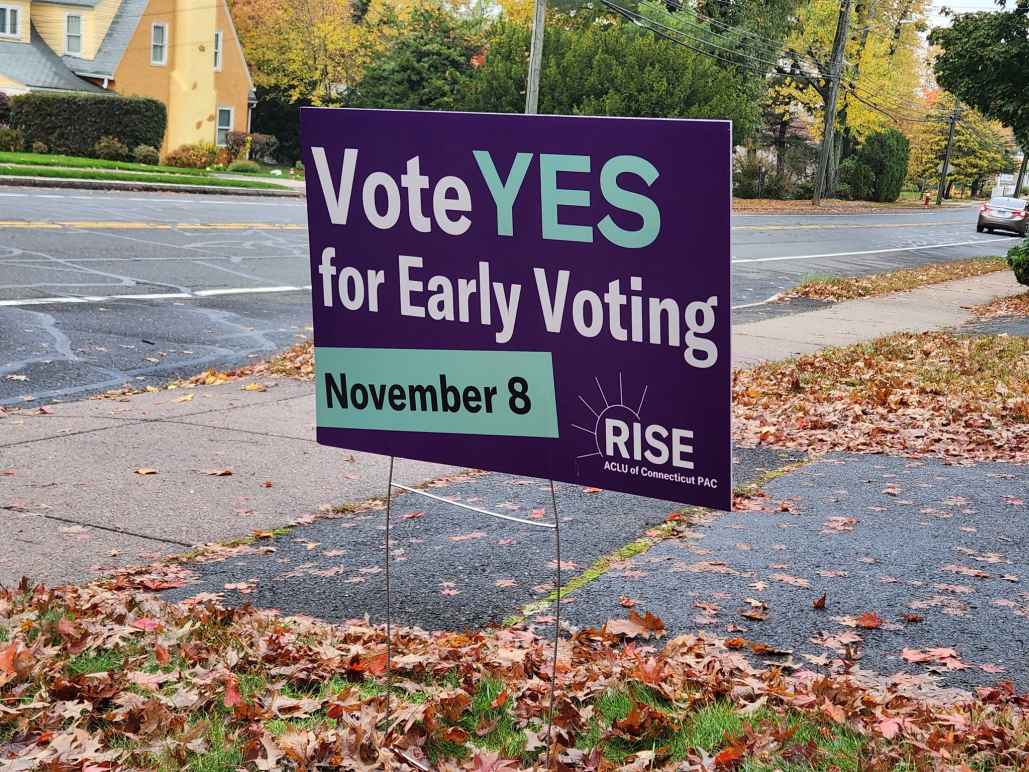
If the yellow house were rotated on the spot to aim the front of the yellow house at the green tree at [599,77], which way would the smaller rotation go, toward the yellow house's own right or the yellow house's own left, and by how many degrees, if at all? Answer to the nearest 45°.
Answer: approximately 90° to the yellow house's own left

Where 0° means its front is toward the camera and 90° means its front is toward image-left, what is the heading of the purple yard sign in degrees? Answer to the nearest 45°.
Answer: approximately 45°

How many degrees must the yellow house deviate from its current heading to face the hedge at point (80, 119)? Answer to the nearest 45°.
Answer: approximately 45° to its left

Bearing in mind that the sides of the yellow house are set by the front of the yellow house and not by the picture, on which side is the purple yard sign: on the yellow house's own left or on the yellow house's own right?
on the yellow house's own left

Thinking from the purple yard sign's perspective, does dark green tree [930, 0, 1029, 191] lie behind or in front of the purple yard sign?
behind

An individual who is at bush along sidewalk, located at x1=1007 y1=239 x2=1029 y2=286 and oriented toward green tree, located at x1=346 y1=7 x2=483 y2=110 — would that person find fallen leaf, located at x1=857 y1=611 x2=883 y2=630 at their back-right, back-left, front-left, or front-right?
back-left

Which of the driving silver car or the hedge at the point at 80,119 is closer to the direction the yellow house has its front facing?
the hedge

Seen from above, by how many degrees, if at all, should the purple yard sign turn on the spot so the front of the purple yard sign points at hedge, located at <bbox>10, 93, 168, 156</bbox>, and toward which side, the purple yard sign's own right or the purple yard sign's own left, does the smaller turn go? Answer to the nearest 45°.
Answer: approximately 135° to the purple yard sign's own right

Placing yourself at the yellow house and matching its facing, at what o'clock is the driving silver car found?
The driving silver car is roughly at 8 o'clock from the yellow house.

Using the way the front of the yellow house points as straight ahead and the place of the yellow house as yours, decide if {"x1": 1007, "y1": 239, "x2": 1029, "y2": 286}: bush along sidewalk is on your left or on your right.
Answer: on your left

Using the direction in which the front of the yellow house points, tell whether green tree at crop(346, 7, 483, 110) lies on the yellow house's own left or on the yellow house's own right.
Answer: on the yellow house's own left
